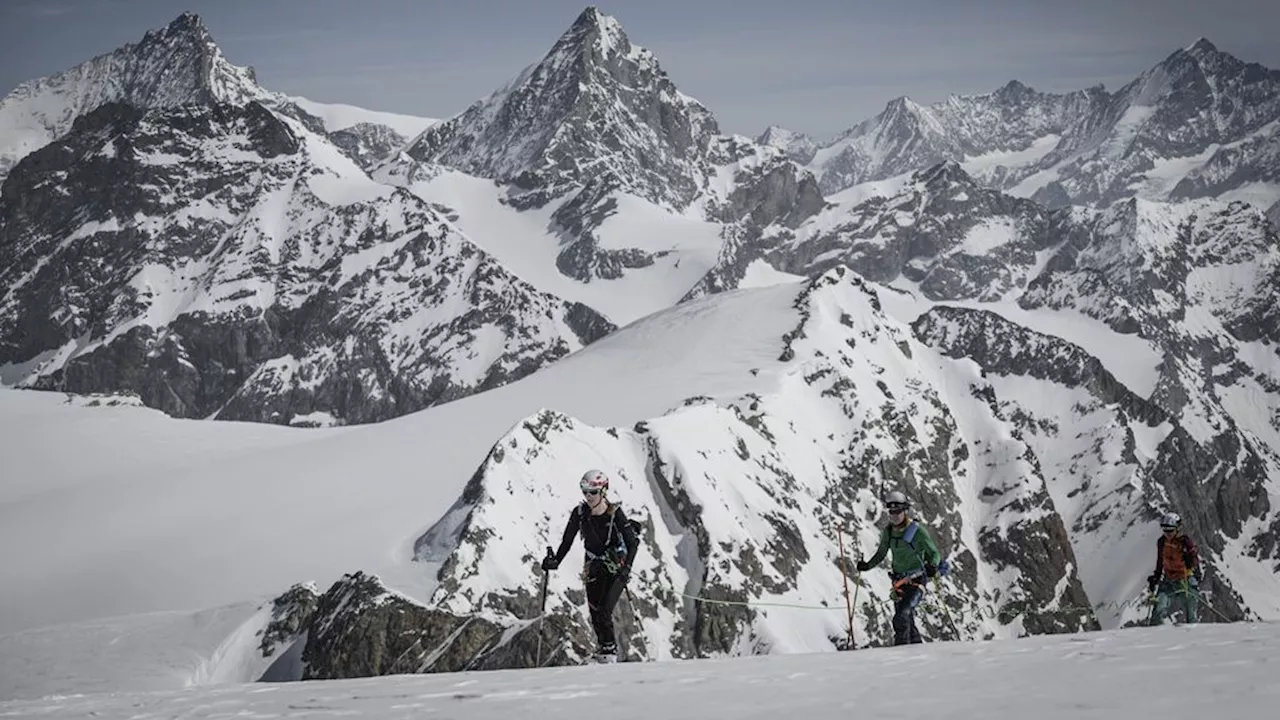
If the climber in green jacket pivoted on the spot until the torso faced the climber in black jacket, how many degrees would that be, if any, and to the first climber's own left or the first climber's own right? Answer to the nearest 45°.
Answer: approximately 45° to the first climber's own right

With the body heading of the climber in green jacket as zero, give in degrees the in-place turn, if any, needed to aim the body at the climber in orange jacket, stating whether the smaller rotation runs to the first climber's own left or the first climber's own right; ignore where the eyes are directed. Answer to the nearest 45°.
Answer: approximately 180°

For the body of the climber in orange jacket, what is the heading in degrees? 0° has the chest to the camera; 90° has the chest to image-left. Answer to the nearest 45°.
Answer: approximately 45°

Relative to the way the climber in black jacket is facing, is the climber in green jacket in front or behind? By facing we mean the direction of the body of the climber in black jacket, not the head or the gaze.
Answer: behind

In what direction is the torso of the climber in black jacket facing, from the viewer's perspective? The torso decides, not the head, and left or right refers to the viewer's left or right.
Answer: facing the viewer and to the left of the viewer

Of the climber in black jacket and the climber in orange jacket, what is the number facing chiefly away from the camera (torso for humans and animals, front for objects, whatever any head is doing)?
0

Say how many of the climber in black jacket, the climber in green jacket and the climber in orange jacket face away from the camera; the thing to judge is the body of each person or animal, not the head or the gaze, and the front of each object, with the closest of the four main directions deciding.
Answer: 0

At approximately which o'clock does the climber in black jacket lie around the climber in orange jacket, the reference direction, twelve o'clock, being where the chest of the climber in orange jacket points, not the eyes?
The climber in black jacket is roughly at 12 o'clock from the climber in orange jacket.

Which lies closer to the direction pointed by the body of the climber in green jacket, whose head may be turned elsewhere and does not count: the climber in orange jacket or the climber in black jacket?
the climber in black jacket

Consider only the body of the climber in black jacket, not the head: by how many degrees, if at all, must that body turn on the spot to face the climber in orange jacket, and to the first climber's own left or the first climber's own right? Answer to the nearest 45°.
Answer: approximately 135° to the first climber's own left
